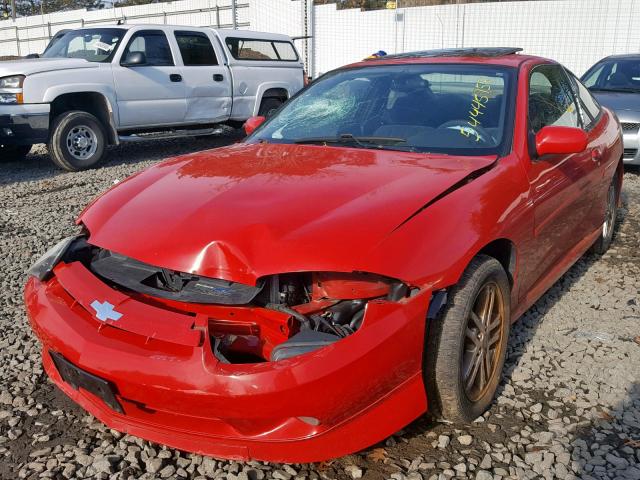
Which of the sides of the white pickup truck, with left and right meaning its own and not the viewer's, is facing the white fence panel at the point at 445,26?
back

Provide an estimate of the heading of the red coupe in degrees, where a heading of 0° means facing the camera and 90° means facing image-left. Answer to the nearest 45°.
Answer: approximately 45°

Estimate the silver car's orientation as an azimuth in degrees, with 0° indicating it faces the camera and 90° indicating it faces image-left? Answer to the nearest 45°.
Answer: approximately 0°

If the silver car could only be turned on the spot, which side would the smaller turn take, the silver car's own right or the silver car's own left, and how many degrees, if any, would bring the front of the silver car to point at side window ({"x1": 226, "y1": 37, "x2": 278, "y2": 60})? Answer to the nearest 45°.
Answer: approximately 90° to the silver car's own right

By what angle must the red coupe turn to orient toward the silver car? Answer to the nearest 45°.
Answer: approximately 180°

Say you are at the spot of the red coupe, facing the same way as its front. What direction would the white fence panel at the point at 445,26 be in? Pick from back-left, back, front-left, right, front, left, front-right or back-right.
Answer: back-right

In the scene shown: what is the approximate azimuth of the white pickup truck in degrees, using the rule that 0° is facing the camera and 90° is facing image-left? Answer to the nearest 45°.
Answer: approximately 45°

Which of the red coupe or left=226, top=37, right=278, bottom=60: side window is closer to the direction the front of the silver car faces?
the red coupe

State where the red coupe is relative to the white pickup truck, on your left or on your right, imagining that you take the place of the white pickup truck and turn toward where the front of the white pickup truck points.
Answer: on your left

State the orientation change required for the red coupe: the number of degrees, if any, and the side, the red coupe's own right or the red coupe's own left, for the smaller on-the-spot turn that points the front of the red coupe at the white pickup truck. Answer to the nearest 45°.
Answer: approximately 135° to the red coupe's own right
